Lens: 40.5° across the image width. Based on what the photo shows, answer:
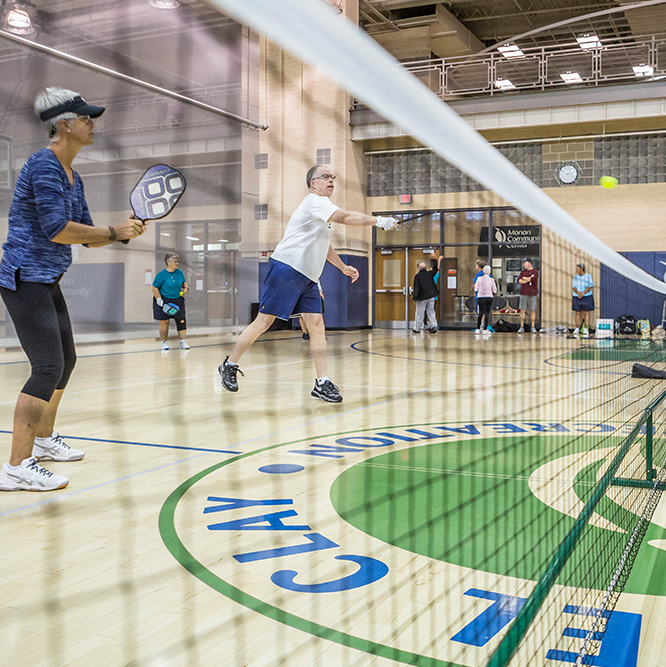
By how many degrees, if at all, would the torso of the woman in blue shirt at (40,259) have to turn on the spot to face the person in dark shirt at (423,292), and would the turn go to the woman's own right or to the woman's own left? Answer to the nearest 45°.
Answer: approximately 45° to the woman's own left

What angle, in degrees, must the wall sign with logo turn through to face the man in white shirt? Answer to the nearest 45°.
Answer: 0° — it already faces them

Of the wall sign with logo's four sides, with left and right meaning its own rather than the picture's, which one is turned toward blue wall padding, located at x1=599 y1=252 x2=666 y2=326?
left

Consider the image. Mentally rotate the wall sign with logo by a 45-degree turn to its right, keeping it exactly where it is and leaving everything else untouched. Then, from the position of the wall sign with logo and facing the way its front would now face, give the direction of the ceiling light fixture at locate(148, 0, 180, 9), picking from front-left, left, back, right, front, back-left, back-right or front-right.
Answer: front

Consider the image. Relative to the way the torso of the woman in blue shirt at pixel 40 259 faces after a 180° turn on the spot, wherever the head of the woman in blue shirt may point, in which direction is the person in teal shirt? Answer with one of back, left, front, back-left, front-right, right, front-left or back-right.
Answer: right

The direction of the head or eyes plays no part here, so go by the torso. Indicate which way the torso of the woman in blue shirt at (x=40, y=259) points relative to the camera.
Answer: to the viewer's right

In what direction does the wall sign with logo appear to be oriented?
toward the camera

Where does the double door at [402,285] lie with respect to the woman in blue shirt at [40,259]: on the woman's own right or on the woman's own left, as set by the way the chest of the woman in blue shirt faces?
on the woman's own left

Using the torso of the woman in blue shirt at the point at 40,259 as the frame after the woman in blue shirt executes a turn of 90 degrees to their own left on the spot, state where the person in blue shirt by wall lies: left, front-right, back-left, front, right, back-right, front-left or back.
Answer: front-right

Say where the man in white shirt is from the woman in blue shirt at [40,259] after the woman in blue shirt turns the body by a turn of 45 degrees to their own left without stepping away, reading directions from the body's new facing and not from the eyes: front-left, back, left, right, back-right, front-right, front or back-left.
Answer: front

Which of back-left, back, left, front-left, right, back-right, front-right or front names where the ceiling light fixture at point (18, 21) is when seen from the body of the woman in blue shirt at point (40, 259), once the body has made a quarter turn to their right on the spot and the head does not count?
back

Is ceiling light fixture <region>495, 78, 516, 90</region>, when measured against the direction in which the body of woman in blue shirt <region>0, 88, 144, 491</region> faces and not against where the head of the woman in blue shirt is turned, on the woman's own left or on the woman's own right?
on the woman's own left

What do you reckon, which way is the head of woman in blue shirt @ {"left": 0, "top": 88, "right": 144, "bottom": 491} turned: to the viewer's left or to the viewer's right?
to the viewer's right

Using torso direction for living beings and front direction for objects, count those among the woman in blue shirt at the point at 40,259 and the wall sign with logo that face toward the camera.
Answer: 1

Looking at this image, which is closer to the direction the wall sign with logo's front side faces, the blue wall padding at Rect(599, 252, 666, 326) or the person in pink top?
the person in pink top
